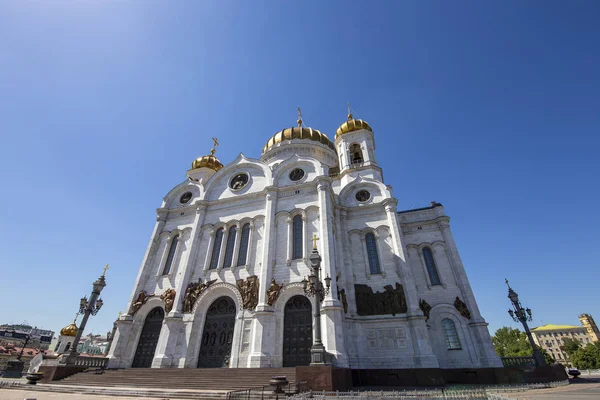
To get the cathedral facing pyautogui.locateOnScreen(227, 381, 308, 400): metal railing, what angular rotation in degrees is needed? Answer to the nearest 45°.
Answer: approximately 45° to its left

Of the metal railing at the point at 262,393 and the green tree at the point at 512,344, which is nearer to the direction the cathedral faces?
the metal railing

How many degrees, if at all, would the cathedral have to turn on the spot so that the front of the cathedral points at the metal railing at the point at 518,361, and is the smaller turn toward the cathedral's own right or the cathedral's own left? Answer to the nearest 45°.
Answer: approximately 135° to the cathedral's own left

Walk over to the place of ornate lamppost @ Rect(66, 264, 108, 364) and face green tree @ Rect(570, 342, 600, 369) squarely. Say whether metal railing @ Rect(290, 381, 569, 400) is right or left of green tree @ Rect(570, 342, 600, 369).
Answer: right

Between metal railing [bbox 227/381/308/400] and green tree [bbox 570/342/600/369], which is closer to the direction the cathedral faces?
the metal railing

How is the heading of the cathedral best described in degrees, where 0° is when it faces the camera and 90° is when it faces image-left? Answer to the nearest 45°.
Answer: approximately 45°

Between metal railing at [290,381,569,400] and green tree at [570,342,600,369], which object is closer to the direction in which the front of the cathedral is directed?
the metal railing

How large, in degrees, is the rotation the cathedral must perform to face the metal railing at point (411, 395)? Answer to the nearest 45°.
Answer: approximately 90° to its left

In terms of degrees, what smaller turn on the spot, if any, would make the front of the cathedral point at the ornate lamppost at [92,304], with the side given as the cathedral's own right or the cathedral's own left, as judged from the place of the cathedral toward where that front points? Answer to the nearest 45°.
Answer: approximately 45° to the cathedral's own right
